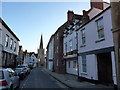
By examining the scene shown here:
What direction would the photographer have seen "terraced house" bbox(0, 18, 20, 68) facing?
facing the viewer and to the right of the viewer

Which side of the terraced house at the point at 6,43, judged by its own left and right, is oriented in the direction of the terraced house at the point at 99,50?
front

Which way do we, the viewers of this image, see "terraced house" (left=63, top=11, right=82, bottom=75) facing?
facing the viewer and to the left of the viewer
